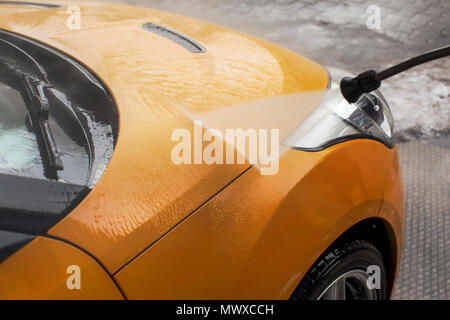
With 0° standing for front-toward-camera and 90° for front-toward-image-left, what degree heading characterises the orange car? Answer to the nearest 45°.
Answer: approximately 225°
